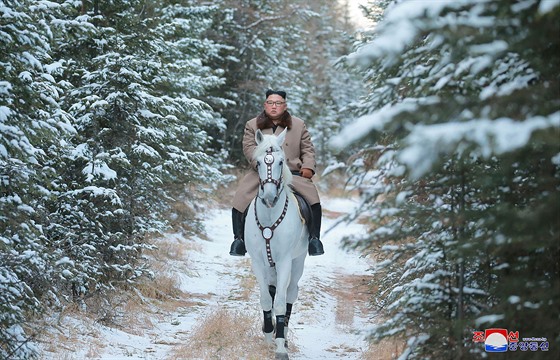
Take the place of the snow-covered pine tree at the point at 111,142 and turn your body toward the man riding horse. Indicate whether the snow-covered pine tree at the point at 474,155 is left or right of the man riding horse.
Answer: right

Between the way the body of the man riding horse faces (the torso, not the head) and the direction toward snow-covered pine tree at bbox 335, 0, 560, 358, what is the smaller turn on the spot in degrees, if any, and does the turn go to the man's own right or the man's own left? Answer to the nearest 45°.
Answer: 0° — they already face it

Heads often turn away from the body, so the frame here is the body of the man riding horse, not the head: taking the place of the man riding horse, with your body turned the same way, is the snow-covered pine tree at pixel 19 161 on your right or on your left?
on your right

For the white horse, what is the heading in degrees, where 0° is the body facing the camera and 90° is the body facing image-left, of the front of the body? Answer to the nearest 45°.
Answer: approximately 0°

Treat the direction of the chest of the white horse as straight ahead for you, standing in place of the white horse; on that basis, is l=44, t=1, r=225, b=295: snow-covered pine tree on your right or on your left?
on your right
